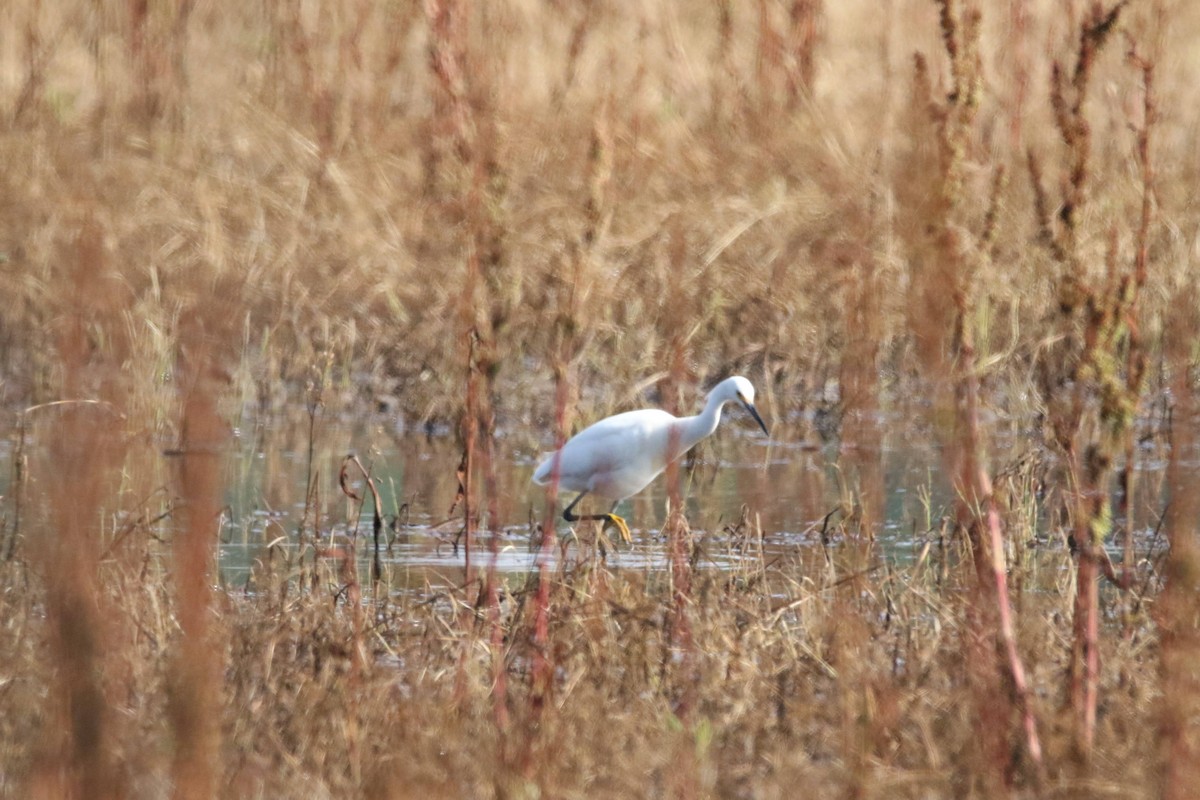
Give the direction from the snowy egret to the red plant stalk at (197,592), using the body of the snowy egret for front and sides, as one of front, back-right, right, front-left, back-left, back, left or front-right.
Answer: right

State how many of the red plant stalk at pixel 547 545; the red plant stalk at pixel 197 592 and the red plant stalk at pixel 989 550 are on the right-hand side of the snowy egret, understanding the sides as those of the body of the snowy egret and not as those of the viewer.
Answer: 3

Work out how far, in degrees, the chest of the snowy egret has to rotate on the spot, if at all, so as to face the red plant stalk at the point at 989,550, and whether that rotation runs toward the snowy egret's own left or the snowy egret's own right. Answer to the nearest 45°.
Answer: approximately 90° to the snowy egret's own right

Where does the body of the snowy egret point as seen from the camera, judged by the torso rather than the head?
to the viewer's right

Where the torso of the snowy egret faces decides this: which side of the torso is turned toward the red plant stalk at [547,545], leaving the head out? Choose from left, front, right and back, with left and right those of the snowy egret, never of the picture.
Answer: right
